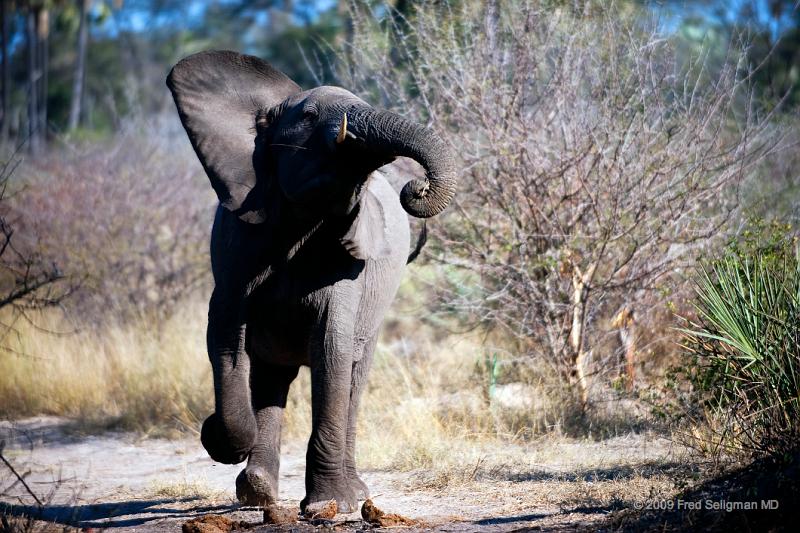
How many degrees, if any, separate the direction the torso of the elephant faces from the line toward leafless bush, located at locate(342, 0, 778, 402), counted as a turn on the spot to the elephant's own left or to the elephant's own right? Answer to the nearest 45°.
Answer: approximately 135° to the elephant's own left

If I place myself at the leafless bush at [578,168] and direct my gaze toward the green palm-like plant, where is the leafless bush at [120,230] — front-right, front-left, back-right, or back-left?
back-right

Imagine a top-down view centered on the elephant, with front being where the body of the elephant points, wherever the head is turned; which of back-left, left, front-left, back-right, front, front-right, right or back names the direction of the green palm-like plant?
left

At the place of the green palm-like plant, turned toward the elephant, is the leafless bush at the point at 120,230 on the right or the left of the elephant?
right

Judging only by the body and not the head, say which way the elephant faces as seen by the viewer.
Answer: toward the camera

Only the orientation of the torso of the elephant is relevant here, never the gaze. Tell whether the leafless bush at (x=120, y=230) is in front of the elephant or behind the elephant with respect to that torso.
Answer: behind

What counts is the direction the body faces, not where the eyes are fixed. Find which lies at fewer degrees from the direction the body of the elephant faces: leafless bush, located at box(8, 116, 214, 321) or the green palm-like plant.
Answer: the green palm-like plant

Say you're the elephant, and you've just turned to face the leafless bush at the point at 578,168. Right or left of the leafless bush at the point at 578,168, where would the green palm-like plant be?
right
